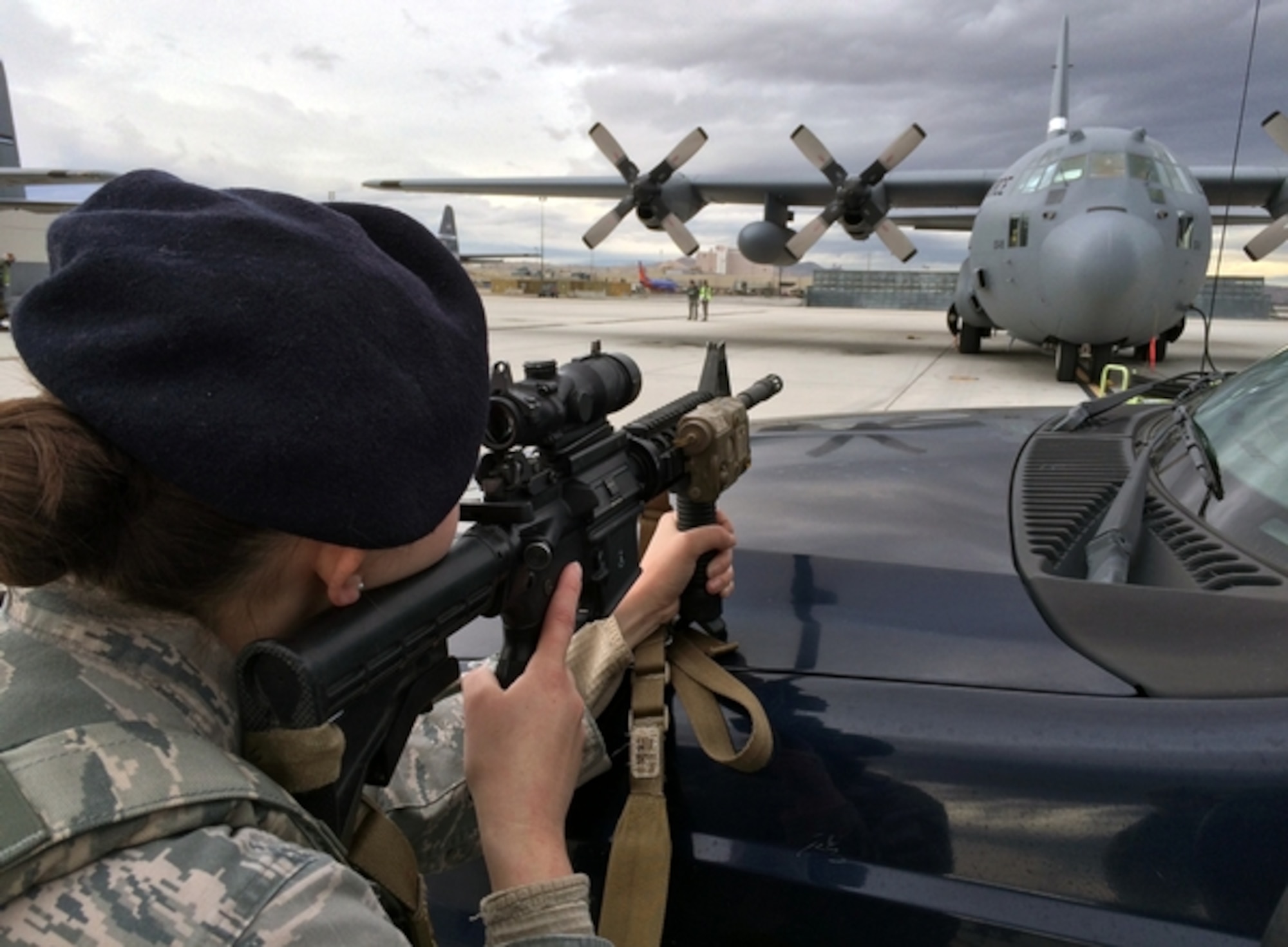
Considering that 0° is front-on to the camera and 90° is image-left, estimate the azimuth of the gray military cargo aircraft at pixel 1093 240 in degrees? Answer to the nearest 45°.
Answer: approximately 0°

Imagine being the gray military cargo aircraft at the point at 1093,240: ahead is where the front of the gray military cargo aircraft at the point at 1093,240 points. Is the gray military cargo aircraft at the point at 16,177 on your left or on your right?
on your right
